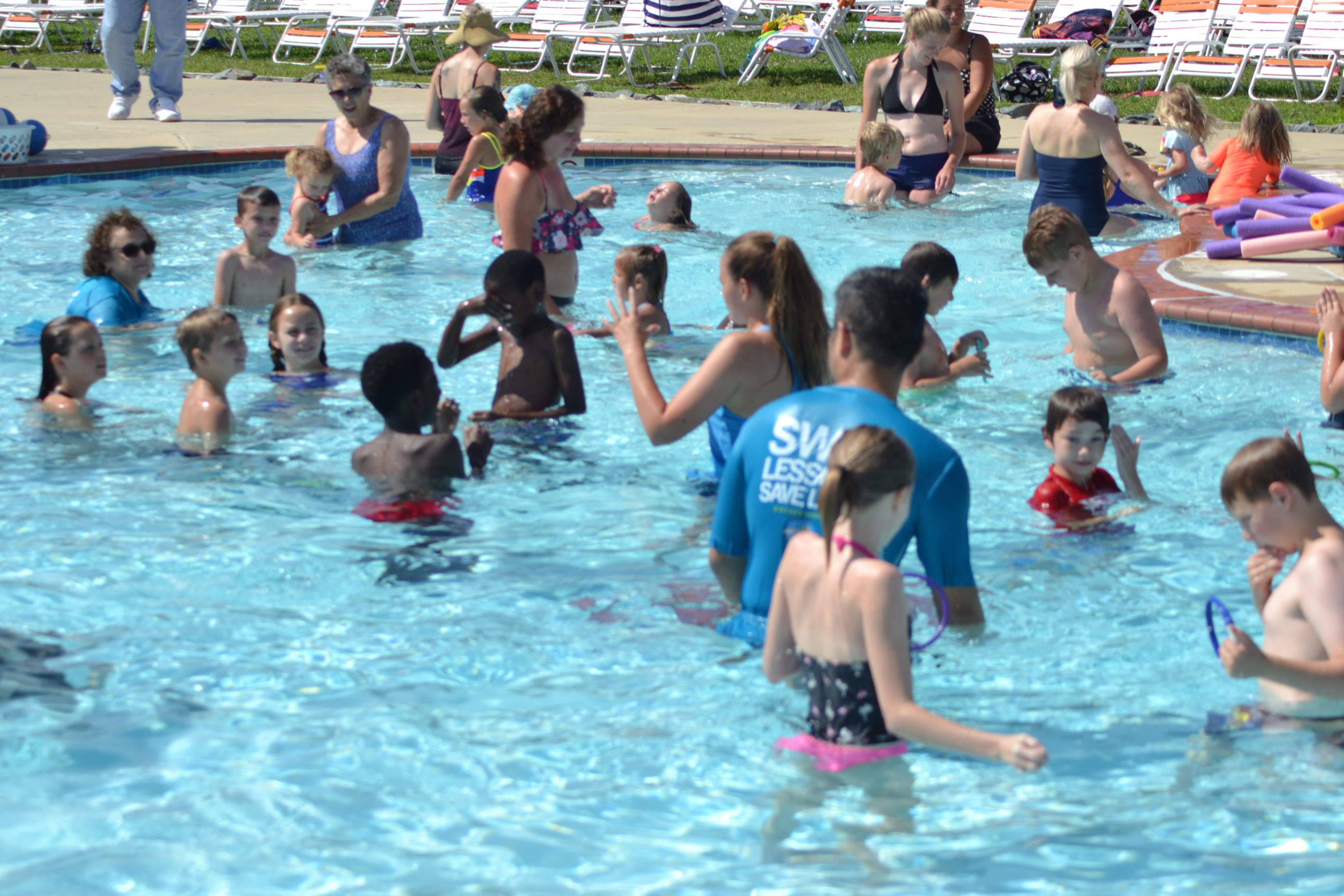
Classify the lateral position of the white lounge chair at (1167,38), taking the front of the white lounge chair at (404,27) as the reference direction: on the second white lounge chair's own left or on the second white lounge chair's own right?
on the second white lounge chair's own left

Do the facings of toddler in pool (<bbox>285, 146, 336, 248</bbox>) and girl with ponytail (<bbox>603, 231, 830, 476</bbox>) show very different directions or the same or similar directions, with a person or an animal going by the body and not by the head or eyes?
very different directions

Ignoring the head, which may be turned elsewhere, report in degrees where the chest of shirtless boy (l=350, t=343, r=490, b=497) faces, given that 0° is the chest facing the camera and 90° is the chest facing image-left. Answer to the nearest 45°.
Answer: approximately 225°

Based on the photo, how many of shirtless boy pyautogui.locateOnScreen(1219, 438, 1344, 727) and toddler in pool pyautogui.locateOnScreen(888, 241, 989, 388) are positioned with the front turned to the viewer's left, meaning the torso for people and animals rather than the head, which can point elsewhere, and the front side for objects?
1

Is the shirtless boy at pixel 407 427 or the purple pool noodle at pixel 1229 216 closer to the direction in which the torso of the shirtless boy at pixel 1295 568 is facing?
the shirtless boy

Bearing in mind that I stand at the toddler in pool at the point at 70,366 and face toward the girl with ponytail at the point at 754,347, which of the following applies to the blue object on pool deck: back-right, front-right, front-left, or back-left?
back-left

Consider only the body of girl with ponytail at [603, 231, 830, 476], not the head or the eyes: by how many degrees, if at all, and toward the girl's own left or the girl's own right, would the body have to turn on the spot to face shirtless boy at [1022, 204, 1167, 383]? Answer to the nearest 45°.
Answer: approximately 90° to the girl's own right
